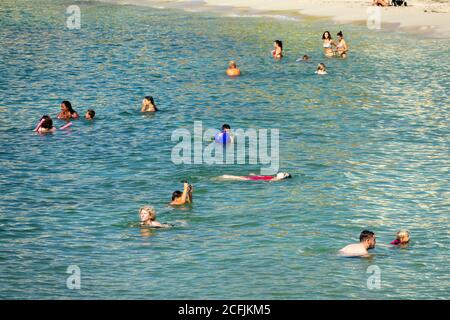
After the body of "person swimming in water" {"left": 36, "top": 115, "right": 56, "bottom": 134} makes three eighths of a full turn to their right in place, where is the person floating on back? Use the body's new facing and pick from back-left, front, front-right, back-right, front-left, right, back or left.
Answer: front

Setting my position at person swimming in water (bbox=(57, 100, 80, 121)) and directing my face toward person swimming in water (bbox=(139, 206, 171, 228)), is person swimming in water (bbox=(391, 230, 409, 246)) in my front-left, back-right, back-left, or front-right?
front-left

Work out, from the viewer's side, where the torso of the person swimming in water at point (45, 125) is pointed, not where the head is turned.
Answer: away from the camera
